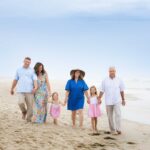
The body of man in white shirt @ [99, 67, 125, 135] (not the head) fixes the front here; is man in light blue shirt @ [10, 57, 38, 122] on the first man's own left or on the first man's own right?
on the first man's own right

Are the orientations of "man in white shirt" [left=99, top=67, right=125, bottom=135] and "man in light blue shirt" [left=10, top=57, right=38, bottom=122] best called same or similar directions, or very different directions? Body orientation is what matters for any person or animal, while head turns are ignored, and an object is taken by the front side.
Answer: same or similar directions

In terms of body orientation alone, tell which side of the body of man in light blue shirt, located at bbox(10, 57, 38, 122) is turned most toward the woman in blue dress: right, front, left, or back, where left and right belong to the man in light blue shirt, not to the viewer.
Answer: left

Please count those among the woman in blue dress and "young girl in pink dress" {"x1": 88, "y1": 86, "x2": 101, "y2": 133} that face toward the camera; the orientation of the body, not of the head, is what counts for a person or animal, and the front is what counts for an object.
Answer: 2

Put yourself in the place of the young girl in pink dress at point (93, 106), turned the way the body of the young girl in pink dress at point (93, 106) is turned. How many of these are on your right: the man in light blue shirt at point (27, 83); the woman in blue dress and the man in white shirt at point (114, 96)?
2

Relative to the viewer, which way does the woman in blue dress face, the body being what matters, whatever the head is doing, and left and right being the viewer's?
facing the viewer

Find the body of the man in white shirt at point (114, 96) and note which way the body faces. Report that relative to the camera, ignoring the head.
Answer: toward the camera

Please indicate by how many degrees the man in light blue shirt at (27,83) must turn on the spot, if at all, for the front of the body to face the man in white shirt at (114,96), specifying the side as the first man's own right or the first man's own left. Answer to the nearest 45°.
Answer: approximately 90° to the first man's own left

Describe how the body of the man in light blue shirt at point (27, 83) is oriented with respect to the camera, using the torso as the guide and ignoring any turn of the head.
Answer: toward the camera

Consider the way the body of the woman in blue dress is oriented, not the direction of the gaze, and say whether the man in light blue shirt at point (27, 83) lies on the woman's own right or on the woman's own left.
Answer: on the woman's own right
